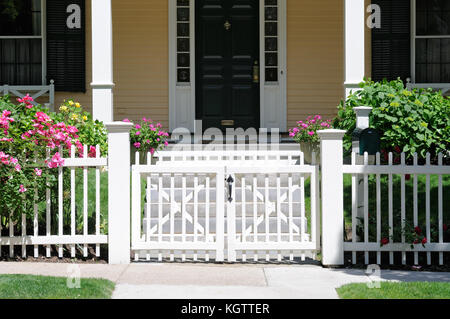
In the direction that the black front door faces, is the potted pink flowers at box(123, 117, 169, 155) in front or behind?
in front

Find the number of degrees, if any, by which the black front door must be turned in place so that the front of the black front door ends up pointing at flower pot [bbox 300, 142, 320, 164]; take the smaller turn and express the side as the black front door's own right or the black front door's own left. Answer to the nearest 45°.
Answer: approximately 45° to the black front door's own left

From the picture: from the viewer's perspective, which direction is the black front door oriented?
toward the camera

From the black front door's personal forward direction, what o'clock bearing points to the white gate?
The white gate is roughly at 12 o'clock from the black front door.

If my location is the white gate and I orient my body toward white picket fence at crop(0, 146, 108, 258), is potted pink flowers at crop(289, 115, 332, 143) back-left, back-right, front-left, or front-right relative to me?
back-right

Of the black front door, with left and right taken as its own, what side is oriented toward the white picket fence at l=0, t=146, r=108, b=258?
front

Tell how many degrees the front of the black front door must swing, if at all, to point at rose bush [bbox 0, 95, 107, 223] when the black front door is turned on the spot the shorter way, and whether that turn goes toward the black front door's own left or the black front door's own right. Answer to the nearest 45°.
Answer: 0° — it already faces it

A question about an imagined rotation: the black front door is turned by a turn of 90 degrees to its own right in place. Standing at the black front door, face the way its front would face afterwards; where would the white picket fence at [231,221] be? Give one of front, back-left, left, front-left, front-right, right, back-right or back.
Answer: left

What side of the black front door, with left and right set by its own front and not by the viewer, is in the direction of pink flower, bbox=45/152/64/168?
front

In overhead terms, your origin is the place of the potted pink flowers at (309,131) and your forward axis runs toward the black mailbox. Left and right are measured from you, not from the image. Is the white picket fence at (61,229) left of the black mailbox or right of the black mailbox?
right

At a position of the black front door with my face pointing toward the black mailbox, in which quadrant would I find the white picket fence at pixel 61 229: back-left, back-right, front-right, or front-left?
front-right

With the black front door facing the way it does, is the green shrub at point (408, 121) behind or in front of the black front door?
in front
